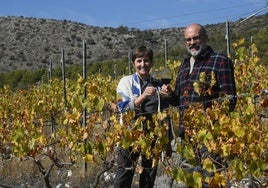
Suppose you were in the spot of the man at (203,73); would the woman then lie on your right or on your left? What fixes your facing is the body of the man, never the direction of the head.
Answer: on your right

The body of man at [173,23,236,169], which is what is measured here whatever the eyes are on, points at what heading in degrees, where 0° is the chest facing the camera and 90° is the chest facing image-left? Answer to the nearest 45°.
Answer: approximately 45°

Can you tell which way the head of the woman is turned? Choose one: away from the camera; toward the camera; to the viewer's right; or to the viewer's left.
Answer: toward the camera
